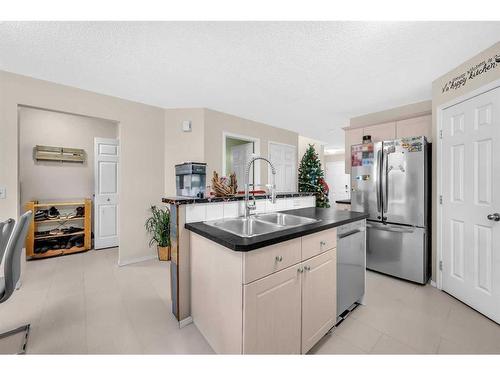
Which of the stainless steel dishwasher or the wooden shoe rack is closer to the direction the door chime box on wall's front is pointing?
the stainless steel dishwasher

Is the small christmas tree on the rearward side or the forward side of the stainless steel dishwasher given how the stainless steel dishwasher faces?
on the rearward side

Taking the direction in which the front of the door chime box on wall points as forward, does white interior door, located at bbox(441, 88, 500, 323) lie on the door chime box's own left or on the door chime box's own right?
on the door chime box's own left

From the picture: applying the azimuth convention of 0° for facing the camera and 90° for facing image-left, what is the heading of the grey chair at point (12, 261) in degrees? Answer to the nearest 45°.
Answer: approximately 90°

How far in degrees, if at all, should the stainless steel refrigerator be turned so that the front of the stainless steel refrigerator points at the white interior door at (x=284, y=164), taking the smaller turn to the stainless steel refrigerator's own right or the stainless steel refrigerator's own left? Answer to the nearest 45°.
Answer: approximately 90° to the stainless steel refrigerator's own right
